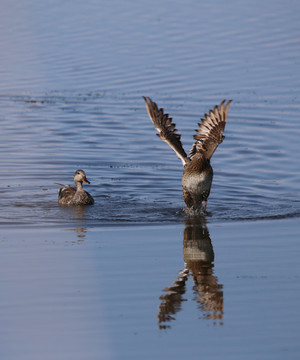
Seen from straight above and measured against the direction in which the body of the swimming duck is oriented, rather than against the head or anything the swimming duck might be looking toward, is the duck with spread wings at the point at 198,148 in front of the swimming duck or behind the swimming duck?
in front

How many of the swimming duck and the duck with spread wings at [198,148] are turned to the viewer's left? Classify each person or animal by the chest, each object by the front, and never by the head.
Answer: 0

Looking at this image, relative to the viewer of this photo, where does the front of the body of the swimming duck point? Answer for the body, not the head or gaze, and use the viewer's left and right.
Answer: facing the viewer and to the right of the viewer
